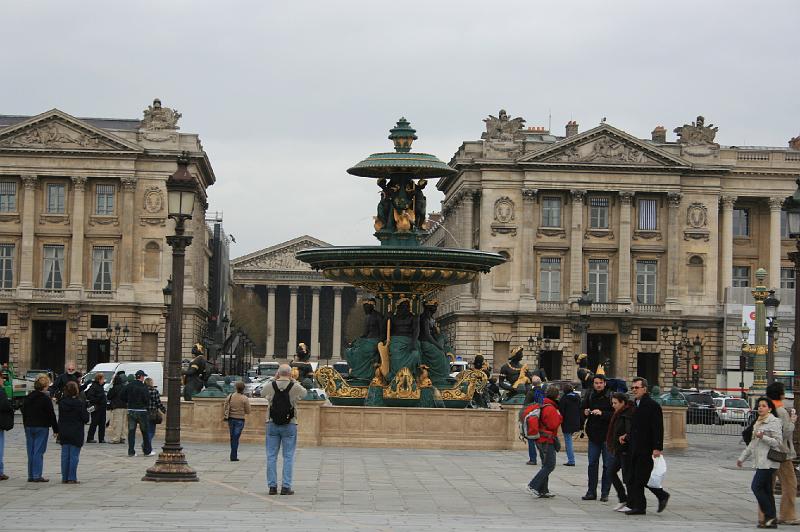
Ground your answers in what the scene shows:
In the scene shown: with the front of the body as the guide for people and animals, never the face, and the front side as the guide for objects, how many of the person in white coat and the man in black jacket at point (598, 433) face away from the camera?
0

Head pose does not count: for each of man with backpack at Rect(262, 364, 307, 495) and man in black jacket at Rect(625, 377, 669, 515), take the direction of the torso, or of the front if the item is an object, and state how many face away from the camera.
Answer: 1

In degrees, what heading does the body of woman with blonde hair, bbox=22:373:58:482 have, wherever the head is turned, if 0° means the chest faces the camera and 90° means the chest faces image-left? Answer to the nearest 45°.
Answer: approximately 225°

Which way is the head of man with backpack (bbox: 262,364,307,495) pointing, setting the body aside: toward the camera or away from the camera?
away from the camera

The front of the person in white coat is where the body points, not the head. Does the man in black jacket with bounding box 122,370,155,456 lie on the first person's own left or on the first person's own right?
on the first person's own right

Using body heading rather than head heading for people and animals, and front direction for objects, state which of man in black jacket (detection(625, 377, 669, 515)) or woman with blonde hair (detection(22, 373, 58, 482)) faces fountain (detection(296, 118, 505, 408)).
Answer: the woman with blonde hair

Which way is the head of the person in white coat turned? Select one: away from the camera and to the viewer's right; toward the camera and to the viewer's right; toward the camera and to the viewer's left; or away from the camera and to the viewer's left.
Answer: toward the camera and to the viewer's left

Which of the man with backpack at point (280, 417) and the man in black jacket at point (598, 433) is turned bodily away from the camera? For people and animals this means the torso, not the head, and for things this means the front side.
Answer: the man with backpack

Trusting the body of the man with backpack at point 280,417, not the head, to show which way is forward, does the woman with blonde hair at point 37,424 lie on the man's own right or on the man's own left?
on the man's own left

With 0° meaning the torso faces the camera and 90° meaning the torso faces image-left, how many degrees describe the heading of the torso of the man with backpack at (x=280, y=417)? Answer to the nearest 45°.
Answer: approximately 180°

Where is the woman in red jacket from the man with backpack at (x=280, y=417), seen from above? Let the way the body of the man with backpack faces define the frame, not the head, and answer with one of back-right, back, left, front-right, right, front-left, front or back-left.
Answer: right

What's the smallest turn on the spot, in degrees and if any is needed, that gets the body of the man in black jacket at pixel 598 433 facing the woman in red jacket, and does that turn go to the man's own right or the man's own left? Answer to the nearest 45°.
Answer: approximately 45° to the man's own right

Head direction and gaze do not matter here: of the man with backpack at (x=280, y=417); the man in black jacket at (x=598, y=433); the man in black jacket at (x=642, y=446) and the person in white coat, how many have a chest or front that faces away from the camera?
1

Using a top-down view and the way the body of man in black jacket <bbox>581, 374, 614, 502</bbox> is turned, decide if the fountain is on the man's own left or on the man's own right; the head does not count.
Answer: on the man's own right
